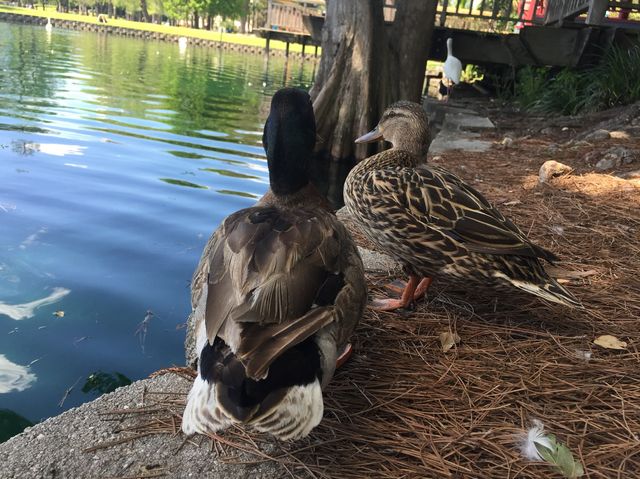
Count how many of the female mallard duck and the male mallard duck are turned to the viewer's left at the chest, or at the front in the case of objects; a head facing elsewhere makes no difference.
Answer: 1

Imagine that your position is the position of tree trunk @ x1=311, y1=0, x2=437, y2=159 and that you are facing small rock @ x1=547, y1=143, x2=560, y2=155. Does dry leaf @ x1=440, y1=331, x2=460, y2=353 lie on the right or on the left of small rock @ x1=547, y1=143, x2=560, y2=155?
right

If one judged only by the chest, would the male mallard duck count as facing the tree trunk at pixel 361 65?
yes

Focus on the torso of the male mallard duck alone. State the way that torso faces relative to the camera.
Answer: away from the camera

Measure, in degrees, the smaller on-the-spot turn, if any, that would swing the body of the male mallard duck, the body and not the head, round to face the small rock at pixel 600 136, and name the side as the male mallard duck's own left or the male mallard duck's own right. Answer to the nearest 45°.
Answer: approximately 45° to the male mallard duck's own right

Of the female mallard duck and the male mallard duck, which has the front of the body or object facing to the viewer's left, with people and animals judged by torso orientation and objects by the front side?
the female mallard duck

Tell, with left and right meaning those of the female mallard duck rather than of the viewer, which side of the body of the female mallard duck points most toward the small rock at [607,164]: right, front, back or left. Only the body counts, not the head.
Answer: right

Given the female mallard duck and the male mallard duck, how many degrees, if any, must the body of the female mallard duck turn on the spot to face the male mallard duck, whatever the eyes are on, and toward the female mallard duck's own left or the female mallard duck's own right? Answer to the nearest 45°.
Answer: approximately 90° to the female mallard duck's own left

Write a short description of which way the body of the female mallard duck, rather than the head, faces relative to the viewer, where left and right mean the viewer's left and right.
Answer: facing to the left of the viewer

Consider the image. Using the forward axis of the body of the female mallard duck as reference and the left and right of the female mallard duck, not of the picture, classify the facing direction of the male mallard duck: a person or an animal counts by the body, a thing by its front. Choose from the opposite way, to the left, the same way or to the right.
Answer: to the right

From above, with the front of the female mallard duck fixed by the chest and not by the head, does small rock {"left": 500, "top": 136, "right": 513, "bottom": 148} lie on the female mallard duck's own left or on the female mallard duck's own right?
on the female mallard duck's own right

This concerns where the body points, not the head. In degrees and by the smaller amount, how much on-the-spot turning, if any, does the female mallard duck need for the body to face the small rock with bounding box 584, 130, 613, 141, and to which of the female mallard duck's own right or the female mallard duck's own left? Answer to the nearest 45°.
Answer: approximately 90° to the female mallard duck's own right
